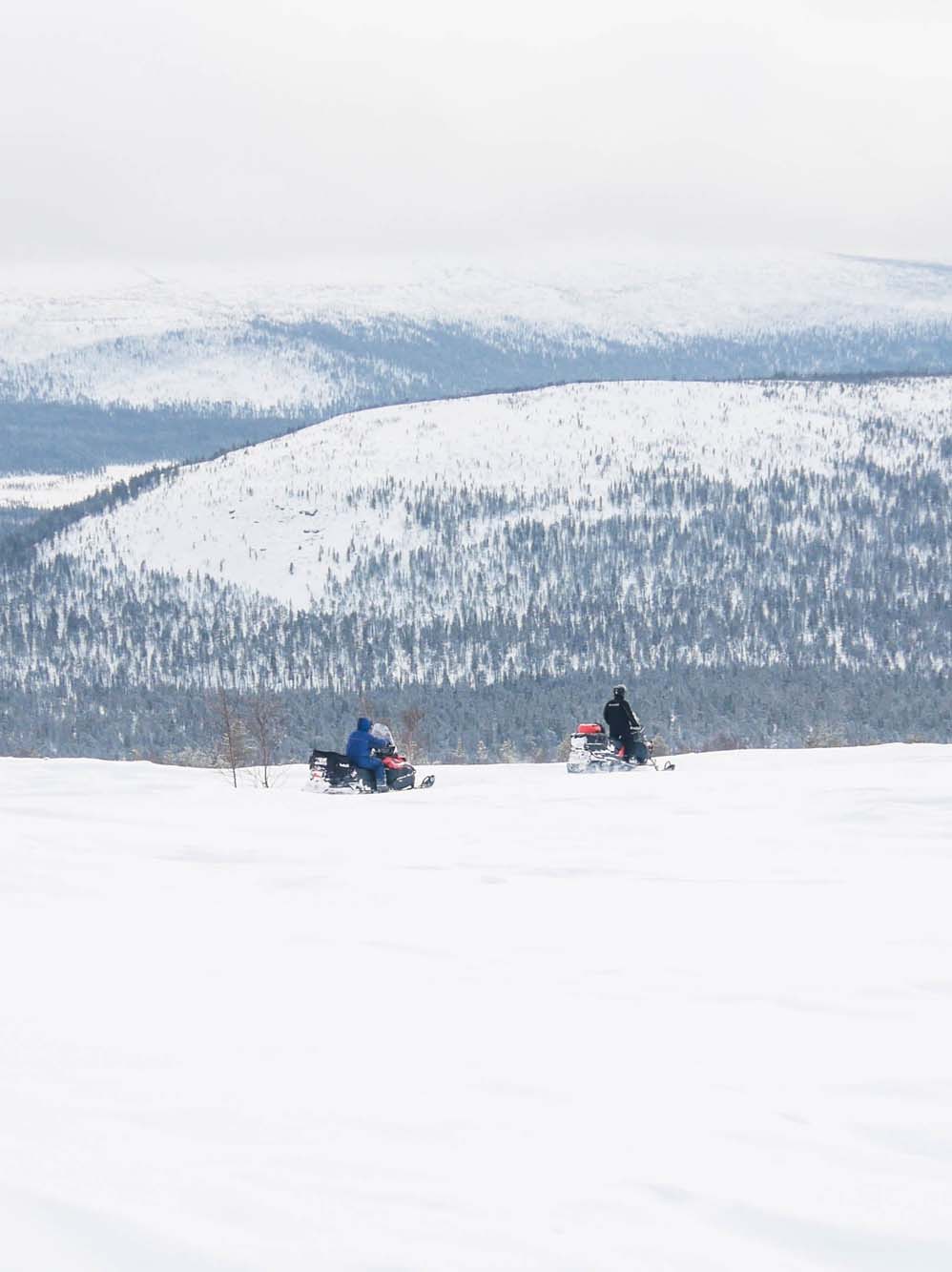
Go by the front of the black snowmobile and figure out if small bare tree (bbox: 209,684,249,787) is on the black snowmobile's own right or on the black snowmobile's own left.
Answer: on the black snowmobile's own left

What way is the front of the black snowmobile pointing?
to the viewer's right

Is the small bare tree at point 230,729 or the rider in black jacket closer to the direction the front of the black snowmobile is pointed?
the rider in black jacket

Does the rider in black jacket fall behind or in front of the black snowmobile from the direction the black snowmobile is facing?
in front

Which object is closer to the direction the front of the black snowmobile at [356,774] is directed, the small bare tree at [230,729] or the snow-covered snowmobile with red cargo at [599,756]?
the snow-covered snowmobile with red cargo

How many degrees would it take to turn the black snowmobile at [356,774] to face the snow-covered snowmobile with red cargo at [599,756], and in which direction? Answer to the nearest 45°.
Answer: approximately 45° to its left
